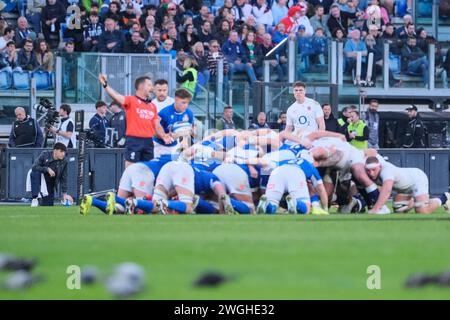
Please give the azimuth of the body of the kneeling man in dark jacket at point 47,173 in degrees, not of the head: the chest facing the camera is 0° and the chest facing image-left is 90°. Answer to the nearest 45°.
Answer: approximately 315°

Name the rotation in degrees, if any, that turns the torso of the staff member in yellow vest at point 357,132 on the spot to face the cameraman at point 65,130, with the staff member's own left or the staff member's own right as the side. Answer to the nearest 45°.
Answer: approximately 45° to the staff member's own right

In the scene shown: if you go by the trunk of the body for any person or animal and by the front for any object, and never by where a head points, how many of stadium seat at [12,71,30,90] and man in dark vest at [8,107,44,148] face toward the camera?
2

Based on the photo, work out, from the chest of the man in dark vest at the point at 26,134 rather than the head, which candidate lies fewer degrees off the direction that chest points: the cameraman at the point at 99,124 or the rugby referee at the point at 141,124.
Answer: the rugby referee

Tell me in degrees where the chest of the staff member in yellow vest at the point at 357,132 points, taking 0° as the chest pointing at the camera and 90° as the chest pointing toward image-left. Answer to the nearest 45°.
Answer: approximately 45°

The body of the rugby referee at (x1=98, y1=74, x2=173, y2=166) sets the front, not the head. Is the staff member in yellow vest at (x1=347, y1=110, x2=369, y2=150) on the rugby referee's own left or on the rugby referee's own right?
on the rugby referee's own left

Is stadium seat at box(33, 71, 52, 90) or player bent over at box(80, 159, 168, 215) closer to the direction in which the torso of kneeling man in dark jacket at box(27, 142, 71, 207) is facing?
the player bent over

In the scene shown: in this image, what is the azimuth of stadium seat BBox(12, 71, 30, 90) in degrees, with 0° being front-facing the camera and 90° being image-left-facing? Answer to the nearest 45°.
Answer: approximately 0°

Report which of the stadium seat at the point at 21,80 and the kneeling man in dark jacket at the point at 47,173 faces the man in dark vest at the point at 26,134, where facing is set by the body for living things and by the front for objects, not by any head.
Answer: the stadium seat

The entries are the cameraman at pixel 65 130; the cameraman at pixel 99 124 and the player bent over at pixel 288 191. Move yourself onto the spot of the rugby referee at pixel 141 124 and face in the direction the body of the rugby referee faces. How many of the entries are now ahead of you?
1

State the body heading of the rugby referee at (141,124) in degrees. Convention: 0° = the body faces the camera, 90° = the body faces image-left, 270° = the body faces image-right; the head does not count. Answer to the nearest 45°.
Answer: approximately 315°

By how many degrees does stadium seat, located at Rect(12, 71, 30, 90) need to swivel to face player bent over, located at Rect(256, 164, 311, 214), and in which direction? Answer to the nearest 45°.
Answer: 0° — it already faces them

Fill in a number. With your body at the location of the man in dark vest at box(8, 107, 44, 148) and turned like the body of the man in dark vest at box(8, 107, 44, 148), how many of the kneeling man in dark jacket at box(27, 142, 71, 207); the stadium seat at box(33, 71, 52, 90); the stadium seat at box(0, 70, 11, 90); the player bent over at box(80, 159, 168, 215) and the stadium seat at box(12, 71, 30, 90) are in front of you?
2
